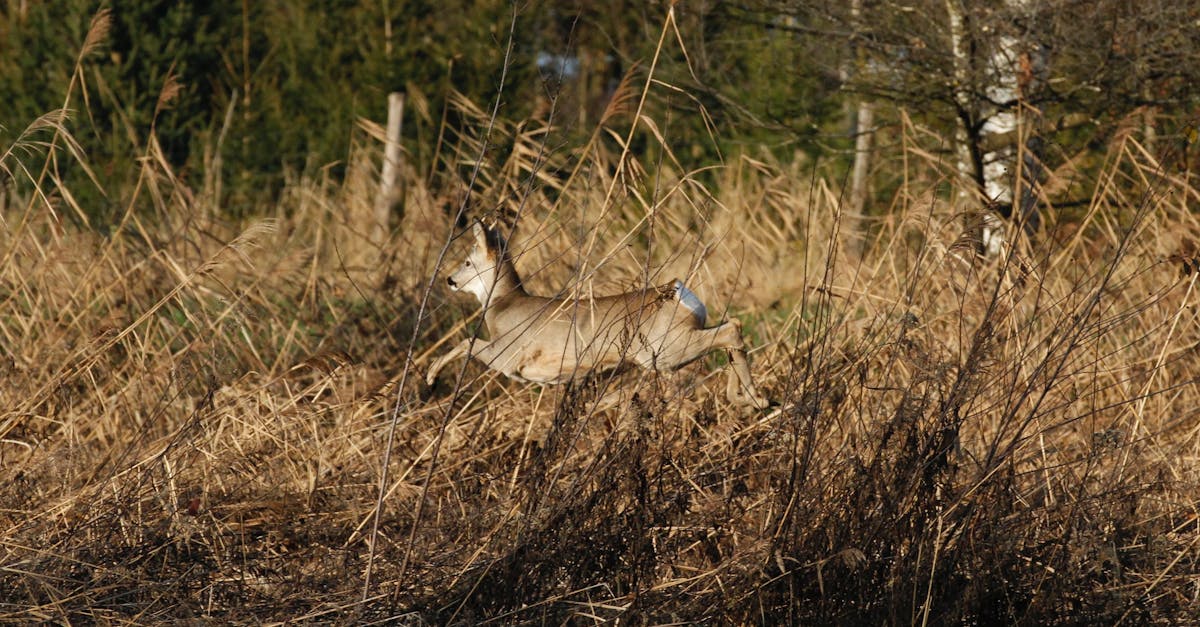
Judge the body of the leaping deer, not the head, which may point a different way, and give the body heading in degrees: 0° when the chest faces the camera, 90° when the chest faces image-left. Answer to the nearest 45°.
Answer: approximately 90°
